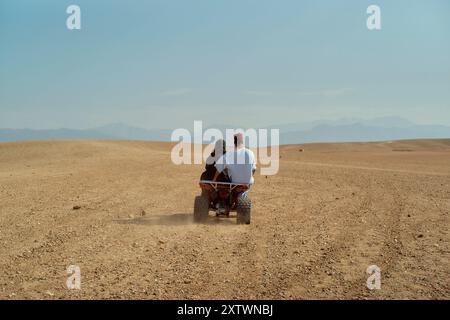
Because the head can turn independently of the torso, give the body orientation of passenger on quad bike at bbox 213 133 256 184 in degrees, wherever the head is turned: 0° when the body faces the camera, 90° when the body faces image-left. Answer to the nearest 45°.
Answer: approximately 180°

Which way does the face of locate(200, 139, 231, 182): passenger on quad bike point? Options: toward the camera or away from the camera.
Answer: away from the camera

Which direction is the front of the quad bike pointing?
away from the camera
